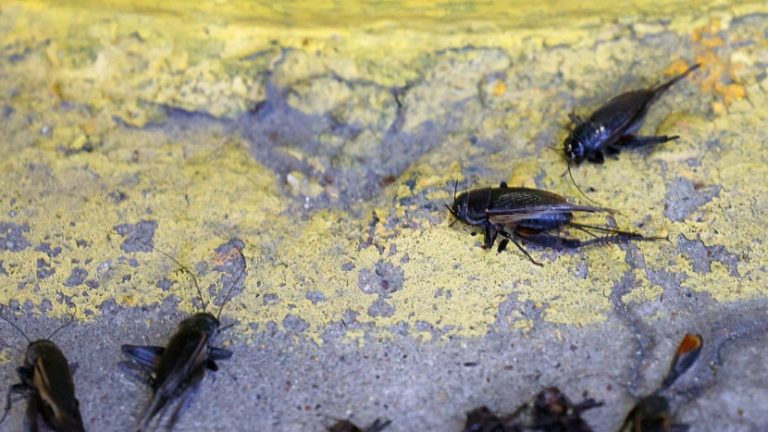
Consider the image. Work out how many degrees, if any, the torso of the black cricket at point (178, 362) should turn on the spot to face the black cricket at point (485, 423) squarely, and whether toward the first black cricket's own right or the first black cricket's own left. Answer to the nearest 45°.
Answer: approximately 45° to the first black cricket's own right

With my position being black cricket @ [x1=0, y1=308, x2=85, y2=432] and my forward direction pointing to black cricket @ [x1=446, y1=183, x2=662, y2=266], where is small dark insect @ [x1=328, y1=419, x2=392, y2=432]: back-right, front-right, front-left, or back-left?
front-right

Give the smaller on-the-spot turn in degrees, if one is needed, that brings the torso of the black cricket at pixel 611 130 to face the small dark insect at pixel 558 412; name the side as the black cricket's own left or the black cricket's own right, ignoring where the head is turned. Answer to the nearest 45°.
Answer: approximately 45° to the black cricket's own left

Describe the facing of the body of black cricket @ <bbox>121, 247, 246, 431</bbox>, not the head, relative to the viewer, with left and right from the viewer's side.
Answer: facing away from the viewer and to the right of the viewer

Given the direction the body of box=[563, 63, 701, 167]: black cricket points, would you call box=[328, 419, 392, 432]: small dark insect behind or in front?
in front

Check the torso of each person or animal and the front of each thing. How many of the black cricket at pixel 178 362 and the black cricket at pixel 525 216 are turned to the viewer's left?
1

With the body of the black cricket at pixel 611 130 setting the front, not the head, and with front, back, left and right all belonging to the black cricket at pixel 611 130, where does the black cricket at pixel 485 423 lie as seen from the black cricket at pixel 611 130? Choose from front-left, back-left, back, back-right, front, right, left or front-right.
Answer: front-left

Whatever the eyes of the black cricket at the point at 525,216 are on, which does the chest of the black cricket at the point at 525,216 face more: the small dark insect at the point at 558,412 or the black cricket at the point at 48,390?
the black cricket

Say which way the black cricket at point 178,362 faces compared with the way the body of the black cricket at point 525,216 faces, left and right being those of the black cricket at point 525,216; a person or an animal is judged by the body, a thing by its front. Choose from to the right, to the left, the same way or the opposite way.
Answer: to the right

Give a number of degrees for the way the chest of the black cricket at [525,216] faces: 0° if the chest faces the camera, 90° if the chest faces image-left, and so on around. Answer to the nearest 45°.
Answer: approximately 90°

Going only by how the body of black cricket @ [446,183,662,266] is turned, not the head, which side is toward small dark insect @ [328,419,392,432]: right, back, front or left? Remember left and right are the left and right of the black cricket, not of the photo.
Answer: left

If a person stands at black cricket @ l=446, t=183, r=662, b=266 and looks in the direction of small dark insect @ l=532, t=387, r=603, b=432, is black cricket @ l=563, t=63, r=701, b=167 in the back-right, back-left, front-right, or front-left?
back-left
